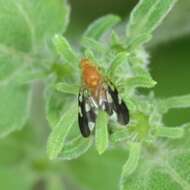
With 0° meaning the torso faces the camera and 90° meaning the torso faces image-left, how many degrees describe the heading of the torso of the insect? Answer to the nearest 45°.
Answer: approximately 180°
